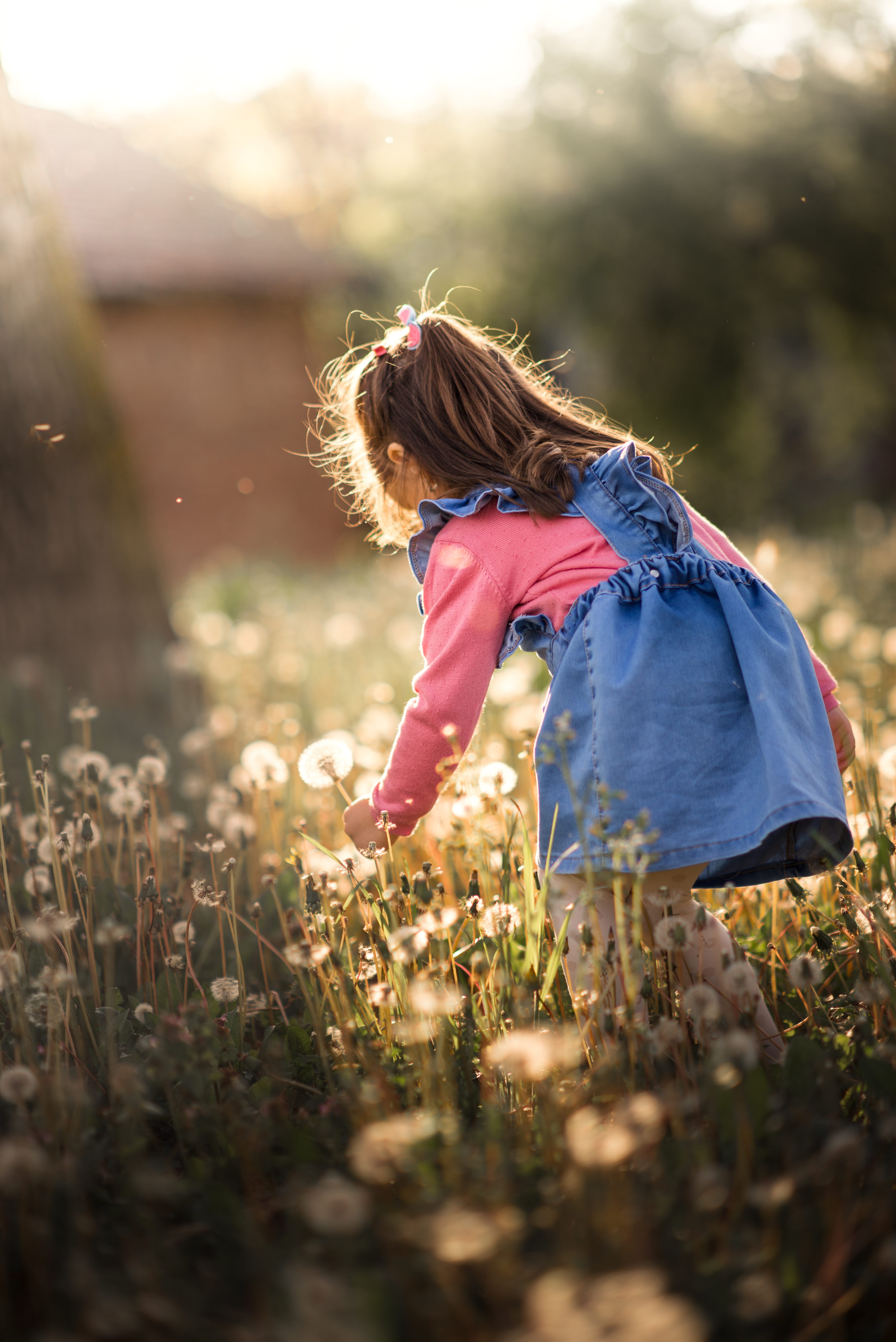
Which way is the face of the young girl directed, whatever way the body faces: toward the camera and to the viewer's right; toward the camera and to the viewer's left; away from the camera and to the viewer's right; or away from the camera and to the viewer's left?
away from the camera and to the viewer's left

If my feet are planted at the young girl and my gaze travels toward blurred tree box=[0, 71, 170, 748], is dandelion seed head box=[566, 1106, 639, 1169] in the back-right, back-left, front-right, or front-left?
back-left

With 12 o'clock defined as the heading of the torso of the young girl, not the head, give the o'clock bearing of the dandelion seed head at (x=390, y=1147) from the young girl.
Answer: The dandelion seed head is roughly at 8 o'clock from the young girl.

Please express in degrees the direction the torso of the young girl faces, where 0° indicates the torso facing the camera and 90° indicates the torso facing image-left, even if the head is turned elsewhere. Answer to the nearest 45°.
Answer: approximately 135°

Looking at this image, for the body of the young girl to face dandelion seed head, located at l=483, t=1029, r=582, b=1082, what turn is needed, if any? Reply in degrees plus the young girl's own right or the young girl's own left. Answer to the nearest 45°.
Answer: approximately 135° to the young girl's own left

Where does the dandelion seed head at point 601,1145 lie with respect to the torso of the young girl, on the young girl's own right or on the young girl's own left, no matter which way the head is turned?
on the young girl's own left

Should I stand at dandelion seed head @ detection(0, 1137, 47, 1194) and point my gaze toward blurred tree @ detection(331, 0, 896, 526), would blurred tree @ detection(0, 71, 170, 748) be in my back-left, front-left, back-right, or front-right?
front-left

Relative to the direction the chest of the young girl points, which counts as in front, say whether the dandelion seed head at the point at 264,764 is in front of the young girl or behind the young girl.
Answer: in front
